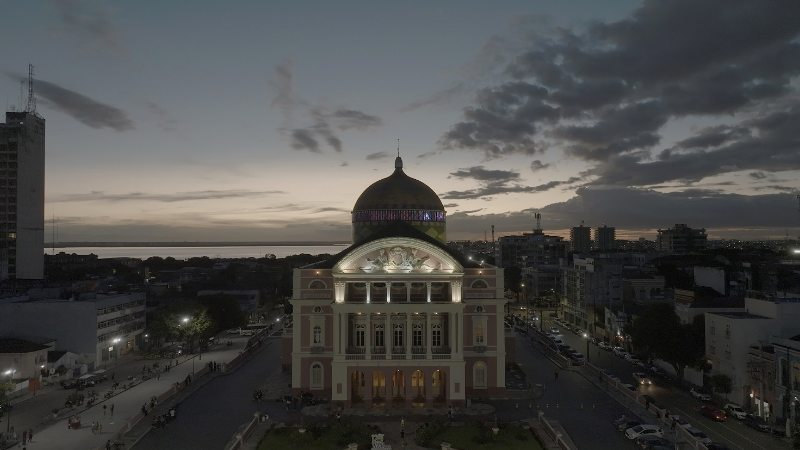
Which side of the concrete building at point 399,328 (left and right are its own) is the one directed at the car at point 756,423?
left

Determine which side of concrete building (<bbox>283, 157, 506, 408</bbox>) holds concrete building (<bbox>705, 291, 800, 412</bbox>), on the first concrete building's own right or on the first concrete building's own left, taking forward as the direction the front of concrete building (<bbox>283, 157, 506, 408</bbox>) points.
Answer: on the first concrete building's own left

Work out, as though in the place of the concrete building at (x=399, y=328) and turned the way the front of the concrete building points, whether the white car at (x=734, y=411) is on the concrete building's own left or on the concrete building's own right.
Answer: on the concrete building's own left

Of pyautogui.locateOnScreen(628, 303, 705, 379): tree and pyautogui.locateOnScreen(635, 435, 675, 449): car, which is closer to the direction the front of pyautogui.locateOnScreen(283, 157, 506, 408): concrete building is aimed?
the car

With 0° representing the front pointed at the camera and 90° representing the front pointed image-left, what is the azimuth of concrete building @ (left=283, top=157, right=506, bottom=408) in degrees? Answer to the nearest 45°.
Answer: approximately 0°

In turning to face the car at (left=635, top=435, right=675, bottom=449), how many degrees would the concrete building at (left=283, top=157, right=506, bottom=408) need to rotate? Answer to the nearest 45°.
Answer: approximately 45° to its left

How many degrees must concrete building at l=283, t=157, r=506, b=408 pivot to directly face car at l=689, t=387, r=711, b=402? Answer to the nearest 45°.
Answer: approximately 90° to its left

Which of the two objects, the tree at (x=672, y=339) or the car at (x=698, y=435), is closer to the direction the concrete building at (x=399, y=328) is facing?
the car

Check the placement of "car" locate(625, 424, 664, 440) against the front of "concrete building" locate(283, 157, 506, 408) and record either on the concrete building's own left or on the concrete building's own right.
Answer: on the concrete building's own left

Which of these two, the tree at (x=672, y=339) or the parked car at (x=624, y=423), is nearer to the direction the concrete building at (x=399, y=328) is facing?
the parked car

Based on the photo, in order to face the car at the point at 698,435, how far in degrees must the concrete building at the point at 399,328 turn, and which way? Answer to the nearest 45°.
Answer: approximately 45° to its left

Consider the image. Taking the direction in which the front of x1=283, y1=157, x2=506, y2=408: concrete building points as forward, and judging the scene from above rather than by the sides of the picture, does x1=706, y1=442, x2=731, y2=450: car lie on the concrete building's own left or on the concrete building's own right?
on the concrete building's own left

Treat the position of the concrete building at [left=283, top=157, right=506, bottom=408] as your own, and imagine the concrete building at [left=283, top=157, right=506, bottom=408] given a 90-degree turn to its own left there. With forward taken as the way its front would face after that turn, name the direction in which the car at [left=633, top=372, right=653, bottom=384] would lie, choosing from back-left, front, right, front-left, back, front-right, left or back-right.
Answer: front
